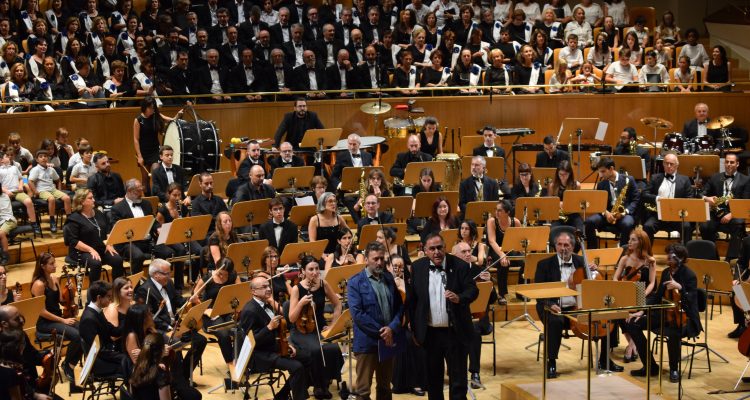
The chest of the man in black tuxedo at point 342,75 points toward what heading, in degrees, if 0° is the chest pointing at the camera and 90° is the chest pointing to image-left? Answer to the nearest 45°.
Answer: approximately 0°

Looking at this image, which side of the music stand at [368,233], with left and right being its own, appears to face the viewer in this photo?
back

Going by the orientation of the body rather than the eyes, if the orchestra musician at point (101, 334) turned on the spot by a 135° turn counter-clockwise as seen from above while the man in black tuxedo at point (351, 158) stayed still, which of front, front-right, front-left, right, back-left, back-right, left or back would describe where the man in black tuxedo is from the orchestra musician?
right

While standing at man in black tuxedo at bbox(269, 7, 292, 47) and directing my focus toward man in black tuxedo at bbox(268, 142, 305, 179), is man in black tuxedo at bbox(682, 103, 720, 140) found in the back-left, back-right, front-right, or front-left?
front-left

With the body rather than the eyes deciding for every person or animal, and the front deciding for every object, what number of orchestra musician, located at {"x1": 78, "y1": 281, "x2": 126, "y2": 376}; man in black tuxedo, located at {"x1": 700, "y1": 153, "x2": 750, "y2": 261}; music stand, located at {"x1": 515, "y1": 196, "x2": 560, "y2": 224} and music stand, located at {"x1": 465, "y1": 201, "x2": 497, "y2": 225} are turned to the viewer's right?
1

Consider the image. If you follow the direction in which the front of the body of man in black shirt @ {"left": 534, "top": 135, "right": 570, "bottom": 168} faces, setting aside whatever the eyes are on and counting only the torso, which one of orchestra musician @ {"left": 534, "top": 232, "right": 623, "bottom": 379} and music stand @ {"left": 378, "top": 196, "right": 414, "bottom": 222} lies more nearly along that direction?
the orchestra musician

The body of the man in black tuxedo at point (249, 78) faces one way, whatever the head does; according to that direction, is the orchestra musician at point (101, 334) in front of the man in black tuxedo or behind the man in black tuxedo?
in front

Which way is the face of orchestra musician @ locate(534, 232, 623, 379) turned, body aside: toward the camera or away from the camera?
toward the camera

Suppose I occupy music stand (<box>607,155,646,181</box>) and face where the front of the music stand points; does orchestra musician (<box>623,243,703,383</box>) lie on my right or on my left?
on my right

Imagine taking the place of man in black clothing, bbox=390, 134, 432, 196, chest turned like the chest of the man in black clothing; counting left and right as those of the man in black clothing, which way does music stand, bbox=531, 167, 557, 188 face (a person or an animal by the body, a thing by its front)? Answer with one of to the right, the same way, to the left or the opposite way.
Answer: the opposite way

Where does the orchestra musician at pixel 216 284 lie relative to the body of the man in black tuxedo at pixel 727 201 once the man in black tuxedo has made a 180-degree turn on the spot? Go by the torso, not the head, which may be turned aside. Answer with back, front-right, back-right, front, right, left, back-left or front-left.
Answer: back-left

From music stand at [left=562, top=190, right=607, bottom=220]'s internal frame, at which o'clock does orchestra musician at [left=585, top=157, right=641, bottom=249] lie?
The orchestra musician is roughly at 1 o'clock from the music stand.

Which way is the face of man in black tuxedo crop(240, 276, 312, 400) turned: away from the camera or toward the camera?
toward the camera

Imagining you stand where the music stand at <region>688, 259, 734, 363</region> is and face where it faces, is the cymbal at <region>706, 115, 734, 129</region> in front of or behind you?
in front

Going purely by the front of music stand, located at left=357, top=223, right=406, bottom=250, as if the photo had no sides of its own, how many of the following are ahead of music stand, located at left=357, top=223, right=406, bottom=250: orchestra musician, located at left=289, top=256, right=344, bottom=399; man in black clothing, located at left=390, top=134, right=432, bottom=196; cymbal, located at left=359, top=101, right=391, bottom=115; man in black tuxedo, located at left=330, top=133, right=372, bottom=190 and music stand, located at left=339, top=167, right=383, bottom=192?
4

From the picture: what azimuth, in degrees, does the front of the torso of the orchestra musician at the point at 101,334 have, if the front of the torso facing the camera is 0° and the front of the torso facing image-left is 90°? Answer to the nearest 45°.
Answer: approximately 270°
